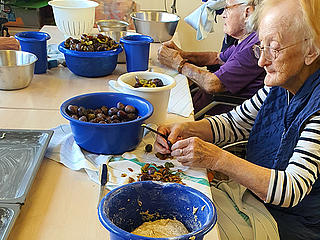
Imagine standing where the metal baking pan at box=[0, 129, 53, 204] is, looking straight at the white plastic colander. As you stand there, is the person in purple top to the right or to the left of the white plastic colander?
right

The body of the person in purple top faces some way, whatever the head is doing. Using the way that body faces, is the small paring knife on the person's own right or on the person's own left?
on the person's own left

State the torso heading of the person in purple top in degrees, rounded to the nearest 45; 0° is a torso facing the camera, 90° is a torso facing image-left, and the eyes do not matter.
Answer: approximately 90°

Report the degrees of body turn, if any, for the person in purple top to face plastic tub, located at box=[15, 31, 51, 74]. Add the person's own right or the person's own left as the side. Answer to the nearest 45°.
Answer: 0° — they already face it

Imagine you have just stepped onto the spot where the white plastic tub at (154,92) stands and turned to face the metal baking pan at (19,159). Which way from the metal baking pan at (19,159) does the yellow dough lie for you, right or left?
left

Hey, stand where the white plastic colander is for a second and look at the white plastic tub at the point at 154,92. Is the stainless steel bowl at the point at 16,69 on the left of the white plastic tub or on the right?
right

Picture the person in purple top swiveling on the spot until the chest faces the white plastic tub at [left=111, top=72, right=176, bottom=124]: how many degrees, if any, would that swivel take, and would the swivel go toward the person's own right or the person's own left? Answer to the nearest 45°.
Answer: approximately 45° to the person's own left

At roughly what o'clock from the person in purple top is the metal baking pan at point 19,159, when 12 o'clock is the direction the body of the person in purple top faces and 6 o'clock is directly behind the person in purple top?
The metal baking pan is roughly at 10 o'clock from the person in purple top.

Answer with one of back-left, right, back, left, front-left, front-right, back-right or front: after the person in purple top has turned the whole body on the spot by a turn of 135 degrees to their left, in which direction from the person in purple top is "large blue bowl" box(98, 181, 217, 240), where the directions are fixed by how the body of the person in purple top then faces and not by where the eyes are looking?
front-right
